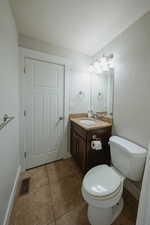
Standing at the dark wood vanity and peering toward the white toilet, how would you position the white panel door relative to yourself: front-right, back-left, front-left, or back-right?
back-right

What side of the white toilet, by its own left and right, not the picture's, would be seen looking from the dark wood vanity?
right

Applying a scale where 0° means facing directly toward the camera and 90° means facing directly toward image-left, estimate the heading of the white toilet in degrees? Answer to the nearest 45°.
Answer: approximately 45°

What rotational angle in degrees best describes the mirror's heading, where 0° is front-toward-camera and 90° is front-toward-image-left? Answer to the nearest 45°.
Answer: approximately 45°

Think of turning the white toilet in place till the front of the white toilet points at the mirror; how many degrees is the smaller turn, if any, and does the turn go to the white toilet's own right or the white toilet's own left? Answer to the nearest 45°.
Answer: approximately 135° to the white toilet's own right
